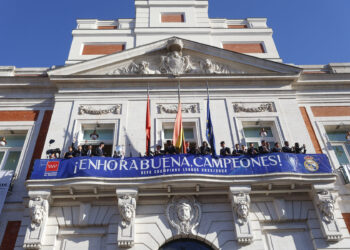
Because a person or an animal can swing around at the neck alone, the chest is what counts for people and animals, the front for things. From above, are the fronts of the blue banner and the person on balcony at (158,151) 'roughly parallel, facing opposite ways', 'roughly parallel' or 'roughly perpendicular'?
roughly parallel

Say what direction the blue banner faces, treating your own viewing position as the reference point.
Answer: facing the viewer

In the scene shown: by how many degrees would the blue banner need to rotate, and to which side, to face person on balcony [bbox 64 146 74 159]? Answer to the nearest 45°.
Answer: approximately 90° to its right

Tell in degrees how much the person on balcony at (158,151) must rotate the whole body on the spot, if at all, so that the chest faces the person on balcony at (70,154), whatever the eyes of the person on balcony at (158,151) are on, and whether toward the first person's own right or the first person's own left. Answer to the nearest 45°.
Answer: approximately 90° to the first person's own right

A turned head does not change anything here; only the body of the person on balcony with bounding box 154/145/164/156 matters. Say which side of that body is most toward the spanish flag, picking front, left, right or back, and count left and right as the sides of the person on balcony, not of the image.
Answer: left

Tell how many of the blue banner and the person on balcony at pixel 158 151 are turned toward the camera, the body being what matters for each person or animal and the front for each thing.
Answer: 2

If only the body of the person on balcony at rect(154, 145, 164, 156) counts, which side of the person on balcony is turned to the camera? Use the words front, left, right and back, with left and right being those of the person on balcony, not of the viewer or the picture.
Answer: front

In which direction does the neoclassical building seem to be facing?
toward the camera
